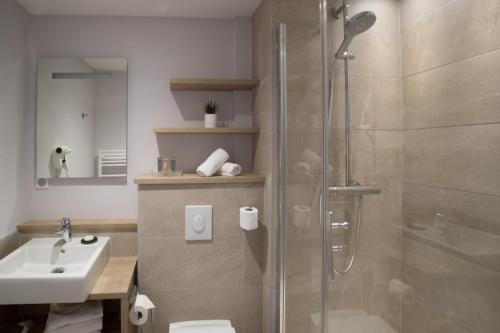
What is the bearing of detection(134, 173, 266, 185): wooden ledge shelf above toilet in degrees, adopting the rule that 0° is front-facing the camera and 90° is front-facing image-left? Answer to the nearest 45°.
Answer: approximately 0°

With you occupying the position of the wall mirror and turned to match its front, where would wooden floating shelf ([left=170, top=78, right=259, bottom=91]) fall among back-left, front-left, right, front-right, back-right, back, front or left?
front-left

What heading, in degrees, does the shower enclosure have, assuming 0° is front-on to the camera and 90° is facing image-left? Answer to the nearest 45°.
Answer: approximately 45°

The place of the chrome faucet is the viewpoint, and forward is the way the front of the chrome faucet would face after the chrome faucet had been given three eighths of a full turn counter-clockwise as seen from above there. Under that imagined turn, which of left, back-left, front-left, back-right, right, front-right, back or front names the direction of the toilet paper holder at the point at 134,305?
right
